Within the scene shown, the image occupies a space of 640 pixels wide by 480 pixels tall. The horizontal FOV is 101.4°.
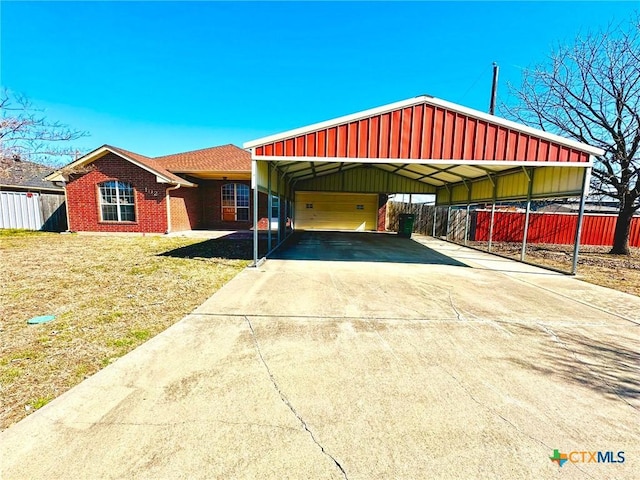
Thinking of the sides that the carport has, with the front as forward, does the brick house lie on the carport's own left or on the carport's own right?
on the carport's own right

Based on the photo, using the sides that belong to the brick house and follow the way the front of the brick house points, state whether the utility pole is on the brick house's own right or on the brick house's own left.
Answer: on the brick house's own left

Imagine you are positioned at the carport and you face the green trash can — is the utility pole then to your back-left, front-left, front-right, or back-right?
front-right

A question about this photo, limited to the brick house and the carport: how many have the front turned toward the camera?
2

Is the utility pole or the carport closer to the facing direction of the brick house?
the carport

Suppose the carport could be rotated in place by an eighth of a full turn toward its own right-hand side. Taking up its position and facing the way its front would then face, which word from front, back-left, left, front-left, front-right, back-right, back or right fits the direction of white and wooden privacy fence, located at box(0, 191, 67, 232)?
front-right

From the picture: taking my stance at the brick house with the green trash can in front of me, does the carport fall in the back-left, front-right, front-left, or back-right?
front-right

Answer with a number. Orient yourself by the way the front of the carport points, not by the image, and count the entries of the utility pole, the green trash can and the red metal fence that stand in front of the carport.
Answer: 0

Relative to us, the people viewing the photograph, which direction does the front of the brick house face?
facing the viewer

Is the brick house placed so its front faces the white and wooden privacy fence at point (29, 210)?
no
